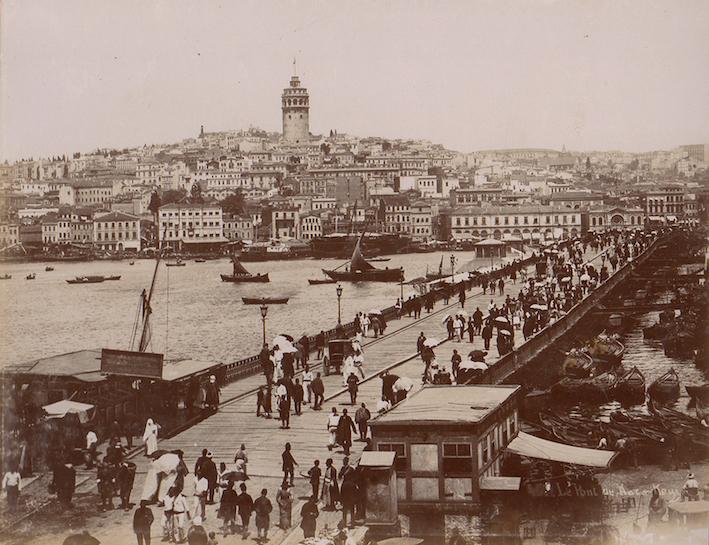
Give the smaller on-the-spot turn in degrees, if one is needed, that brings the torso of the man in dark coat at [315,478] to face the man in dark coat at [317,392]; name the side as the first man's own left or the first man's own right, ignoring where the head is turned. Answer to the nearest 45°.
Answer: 0° — they already face them

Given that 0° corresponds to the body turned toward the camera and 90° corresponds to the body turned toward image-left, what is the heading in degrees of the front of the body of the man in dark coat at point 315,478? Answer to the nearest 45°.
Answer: approximately 180°

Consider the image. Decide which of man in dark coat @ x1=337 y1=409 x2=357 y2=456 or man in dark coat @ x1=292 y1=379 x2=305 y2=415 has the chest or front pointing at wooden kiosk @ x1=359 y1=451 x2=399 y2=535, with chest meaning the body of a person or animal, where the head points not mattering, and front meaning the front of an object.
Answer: man in dark coat @ x1=337 y1=409 x2=357 y2=456
